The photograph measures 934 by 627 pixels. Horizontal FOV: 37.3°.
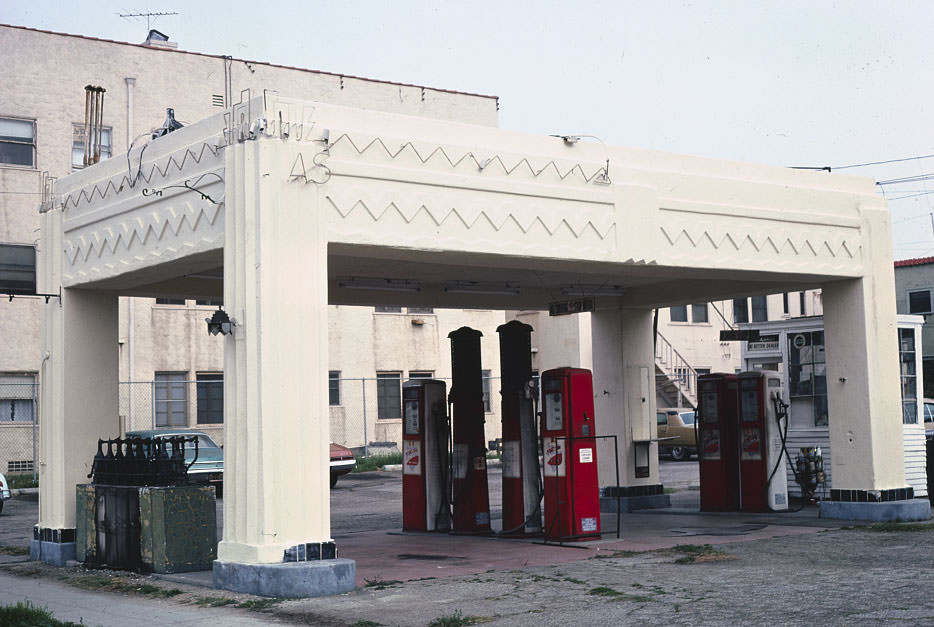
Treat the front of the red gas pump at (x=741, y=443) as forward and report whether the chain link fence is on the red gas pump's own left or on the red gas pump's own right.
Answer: on the red gas pump's own right

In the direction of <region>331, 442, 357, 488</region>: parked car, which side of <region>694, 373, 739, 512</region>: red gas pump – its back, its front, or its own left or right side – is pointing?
right

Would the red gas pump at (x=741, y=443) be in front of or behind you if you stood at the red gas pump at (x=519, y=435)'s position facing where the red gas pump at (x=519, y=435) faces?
behind

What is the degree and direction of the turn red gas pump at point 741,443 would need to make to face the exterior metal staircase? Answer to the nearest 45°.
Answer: approximately 135° to its right

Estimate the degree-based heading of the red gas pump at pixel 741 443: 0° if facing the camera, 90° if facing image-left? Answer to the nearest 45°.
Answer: approximately 45°

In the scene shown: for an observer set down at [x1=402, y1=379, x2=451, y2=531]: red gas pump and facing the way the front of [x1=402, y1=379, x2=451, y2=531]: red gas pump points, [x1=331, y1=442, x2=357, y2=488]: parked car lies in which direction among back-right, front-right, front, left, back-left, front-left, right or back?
back-right

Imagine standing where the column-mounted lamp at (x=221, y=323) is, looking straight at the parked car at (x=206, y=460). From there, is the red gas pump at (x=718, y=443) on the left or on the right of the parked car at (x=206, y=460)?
right

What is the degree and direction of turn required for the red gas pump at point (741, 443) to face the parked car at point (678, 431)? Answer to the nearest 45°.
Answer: approximately 135° to its right
